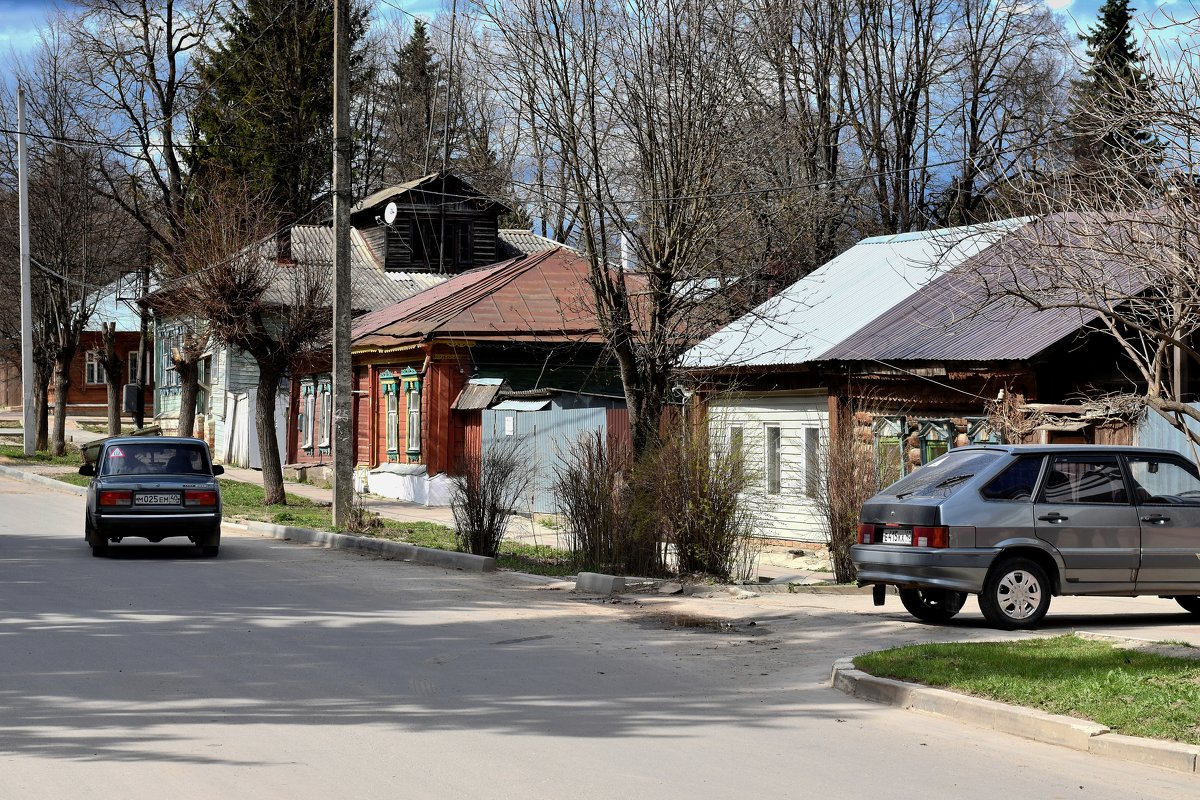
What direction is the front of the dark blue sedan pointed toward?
away from the camera

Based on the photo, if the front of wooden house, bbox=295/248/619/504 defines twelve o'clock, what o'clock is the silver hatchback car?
The silver hatchback car is roughly at 10 o'clock from the wooden house.

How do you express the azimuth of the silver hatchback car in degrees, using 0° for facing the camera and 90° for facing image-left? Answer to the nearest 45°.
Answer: approximately 225°

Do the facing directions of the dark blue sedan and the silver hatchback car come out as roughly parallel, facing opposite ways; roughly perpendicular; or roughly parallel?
roughly perpendicular

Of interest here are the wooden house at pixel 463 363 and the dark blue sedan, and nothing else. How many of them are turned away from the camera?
1

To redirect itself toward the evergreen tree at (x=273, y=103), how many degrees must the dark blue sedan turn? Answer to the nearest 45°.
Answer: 0° — it already faces it

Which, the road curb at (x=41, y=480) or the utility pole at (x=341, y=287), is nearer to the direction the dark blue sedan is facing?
the road curb

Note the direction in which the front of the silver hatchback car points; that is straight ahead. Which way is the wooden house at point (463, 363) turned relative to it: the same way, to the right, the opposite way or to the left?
the opposite way

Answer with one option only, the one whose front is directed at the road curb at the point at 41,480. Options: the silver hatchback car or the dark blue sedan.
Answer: the dark blue sedan

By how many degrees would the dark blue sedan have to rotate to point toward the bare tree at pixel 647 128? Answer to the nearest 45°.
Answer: approximately 135° to its right

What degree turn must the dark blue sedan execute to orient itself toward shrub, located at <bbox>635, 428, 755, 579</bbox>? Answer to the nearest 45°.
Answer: approximately 135° to its right

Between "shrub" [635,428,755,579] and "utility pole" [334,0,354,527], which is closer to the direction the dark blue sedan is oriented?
the utility pole
